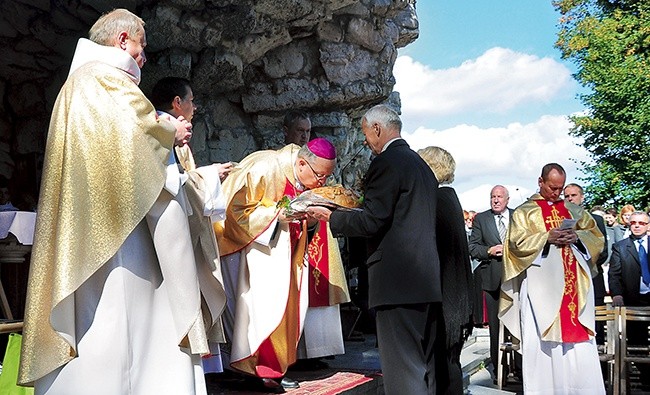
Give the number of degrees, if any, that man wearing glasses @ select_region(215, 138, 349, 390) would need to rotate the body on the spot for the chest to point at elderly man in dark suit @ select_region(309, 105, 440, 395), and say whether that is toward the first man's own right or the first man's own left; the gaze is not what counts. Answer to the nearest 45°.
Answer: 0° — they already face them

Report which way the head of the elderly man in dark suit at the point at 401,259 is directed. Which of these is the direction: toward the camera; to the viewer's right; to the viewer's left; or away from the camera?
to the viewer's left

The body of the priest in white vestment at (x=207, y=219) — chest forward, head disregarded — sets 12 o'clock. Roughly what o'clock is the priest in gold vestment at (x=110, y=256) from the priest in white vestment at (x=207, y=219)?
the priest in gold vestment at (x=110, y=256) is roughly at 4 o'clock from the priest in white vestment at (x=207, y=219).

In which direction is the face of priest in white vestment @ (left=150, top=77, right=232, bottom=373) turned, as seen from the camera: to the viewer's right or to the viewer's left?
to the viewer's right

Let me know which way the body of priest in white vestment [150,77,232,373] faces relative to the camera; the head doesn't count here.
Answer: to the viewer's right

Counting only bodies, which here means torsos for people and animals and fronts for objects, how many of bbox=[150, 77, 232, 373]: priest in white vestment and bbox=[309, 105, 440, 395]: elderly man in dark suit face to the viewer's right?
1

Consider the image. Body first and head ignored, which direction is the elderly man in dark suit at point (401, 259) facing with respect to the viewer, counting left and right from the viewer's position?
facing away from the viewer and to the left of the viewer

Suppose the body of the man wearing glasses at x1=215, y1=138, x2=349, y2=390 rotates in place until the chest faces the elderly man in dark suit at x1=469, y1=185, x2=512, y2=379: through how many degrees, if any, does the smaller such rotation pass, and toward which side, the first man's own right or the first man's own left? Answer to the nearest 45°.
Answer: approximately 90° to the first man's own left
